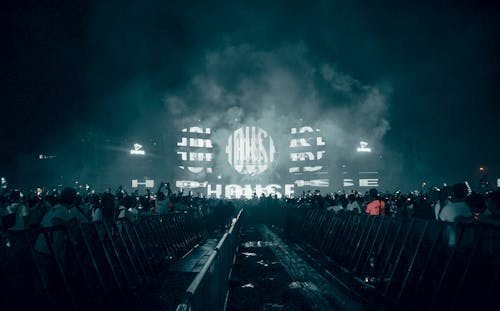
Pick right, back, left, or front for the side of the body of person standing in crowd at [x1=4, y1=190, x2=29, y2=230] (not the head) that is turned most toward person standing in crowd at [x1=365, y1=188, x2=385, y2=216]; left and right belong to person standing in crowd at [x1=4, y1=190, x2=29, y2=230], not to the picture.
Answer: right

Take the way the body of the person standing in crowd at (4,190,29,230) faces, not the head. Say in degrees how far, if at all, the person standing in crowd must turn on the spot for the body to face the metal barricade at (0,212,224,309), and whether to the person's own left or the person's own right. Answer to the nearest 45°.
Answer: approximately 180°

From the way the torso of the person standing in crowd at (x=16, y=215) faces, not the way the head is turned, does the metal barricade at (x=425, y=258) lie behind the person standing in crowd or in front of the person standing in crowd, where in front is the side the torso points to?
behind

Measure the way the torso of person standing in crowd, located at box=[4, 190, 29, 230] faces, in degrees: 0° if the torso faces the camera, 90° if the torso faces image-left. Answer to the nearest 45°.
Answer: approximately 180°

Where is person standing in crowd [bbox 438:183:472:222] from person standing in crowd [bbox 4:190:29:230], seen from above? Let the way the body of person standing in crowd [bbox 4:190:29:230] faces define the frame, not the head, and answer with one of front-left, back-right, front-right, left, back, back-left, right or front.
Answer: back-right
